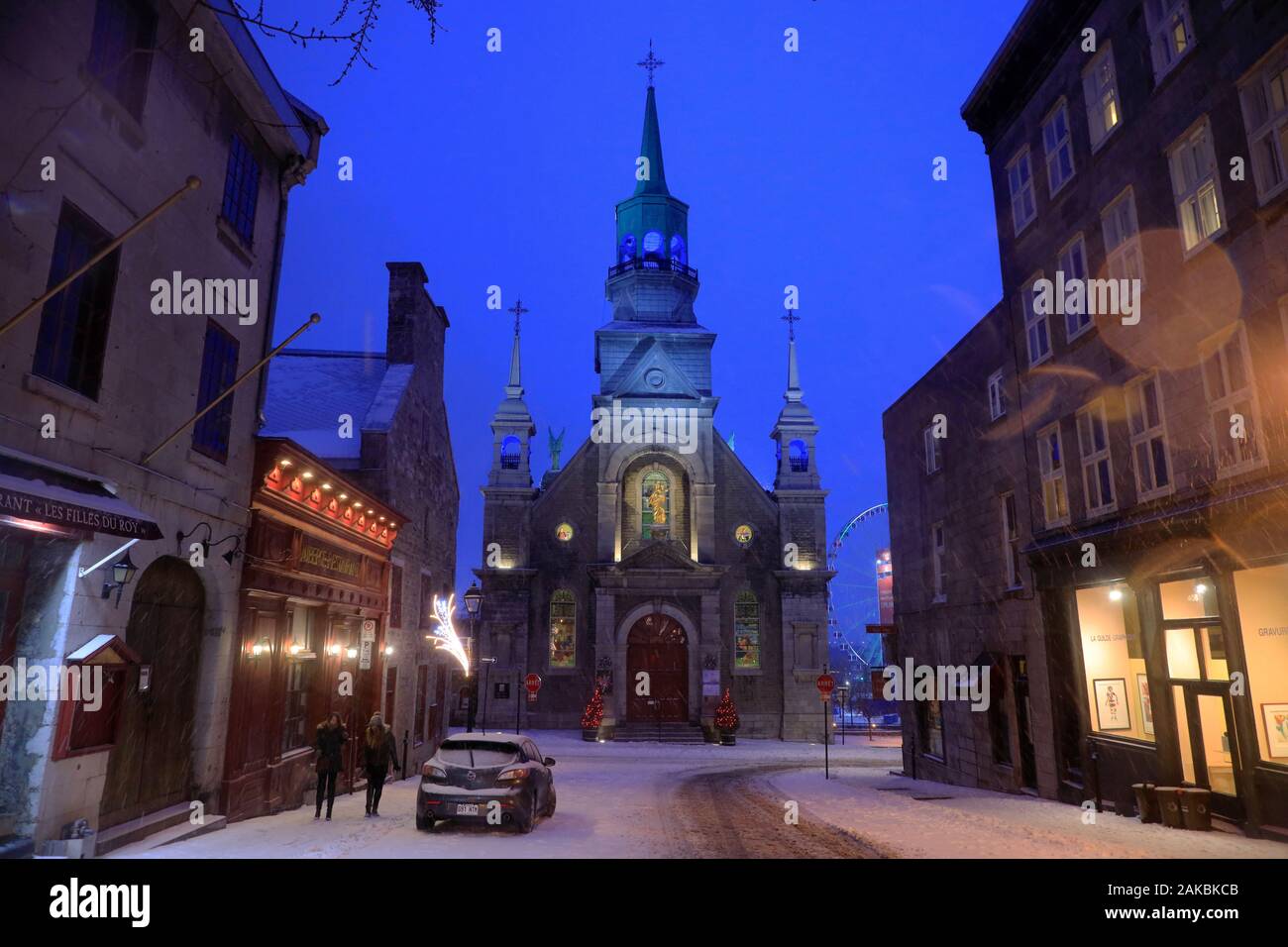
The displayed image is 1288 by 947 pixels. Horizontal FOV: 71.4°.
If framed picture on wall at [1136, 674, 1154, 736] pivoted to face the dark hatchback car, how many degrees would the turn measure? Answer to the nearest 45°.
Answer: approximately 45° to its left

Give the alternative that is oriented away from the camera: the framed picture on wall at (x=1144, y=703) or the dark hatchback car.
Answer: the dark hatchback car

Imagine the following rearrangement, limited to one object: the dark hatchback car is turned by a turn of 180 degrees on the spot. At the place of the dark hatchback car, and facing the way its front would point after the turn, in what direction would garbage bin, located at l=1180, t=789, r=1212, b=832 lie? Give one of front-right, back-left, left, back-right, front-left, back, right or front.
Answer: left

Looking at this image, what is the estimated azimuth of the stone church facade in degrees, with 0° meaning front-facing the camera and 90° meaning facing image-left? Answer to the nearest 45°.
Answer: approximately 0°

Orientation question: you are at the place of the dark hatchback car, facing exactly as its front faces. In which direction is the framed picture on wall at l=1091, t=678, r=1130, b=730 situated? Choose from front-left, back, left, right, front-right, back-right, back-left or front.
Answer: right

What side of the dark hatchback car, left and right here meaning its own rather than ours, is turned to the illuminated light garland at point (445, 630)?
front

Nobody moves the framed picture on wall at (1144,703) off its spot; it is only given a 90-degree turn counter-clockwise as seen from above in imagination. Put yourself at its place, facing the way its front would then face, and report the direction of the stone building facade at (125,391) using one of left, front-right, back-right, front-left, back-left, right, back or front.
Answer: front-right

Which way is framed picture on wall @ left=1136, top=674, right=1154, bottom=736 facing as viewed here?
to the viewer's left

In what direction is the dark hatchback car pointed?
away from the camera

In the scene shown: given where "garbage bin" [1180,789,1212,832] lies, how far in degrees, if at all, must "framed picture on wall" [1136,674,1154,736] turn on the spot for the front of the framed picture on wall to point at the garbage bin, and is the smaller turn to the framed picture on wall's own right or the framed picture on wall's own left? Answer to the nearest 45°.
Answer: approximately 90° to the framed picture on wall's own left

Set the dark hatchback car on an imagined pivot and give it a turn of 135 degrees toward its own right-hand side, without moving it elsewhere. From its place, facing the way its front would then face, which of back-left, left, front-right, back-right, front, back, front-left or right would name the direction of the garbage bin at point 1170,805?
front-left

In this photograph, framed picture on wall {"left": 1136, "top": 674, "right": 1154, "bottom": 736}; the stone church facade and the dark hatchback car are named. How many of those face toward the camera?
1

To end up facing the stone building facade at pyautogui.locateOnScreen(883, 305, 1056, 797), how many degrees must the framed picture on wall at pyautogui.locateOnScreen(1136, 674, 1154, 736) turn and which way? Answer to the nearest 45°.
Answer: approximately 45° to its right

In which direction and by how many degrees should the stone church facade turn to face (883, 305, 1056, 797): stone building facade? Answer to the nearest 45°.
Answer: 0° — it already faces it

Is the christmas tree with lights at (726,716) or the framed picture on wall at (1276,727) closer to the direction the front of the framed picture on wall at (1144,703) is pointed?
the christmas tree with lights
